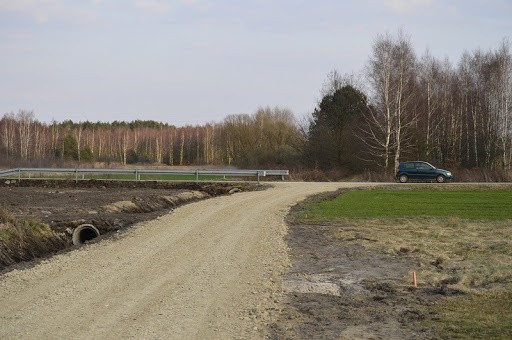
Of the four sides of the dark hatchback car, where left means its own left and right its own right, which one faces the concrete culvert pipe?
right

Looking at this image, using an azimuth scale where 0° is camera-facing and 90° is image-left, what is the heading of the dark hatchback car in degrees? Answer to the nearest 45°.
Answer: approximately 270°
